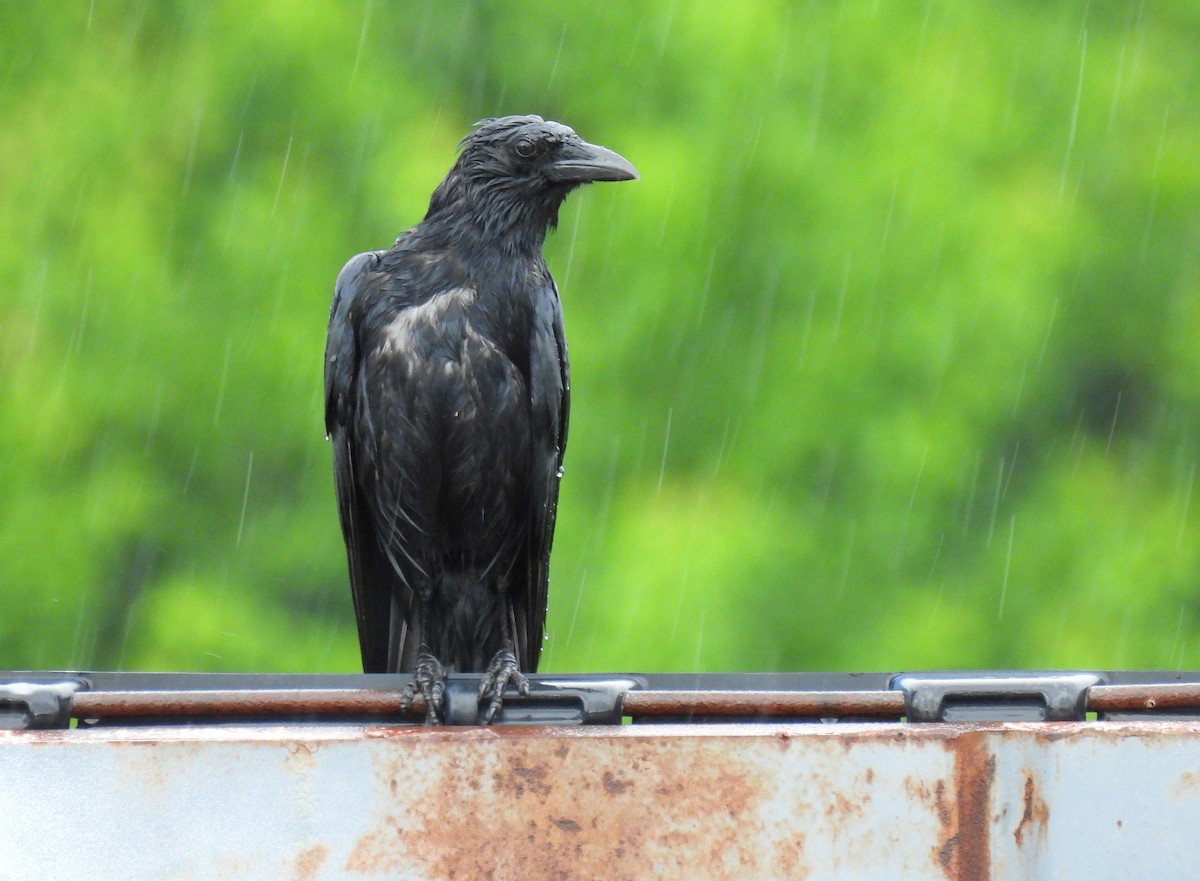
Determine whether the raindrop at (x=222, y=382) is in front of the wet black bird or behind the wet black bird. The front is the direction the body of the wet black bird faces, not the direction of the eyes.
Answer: behind

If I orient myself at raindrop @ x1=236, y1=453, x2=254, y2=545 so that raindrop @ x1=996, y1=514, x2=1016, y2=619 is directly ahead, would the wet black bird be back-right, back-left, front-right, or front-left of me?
front-right

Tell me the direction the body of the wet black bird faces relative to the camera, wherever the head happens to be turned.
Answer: toward the camera

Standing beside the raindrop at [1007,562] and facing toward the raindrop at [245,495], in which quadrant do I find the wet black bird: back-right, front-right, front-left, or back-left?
front-left

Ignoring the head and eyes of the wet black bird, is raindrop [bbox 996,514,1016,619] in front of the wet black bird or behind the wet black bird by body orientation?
behind
